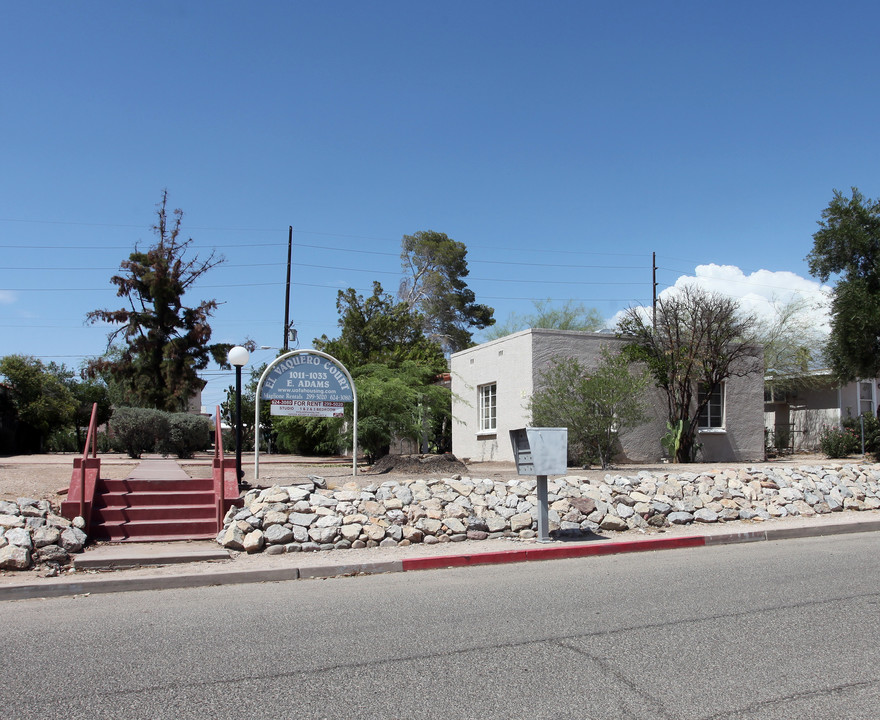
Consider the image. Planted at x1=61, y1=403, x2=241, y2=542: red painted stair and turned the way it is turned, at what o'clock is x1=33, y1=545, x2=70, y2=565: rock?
The rock is roughly at 1 o'clock from the red painted stair.

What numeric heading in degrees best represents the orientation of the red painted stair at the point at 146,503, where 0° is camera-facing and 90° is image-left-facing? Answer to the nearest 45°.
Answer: approximately 0°

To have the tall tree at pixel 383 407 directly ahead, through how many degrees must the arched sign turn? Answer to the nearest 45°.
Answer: approximately 180°

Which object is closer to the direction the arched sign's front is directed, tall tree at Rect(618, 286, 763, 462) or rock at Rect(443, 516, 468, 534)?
the rock

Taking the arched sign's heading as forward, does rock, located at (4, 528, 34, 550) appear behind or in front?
in front

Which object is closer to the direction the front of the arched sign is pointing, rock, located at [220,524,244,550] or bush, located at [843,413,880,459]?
the rock

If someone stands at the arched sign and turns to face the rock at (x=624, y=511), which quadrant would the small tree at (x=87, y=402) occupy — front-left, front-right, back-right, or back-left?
back-left

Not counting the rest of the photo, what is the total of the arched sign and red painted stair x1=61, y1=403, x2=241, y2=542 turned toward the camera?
2

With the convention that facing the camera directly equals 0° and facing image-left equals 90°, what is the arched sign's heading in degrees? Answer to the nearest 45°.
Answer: approximately 0°

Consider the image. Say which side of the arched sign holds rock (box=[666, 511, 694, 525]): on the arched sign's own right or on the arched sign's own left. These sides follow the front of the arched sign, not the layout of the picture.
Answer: on the arched sign's own left

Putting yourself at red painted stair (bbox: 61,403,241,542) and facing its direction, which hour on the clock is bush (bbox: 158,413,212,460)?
The bush is roughly at 6 o'clock from the red painted stair.
